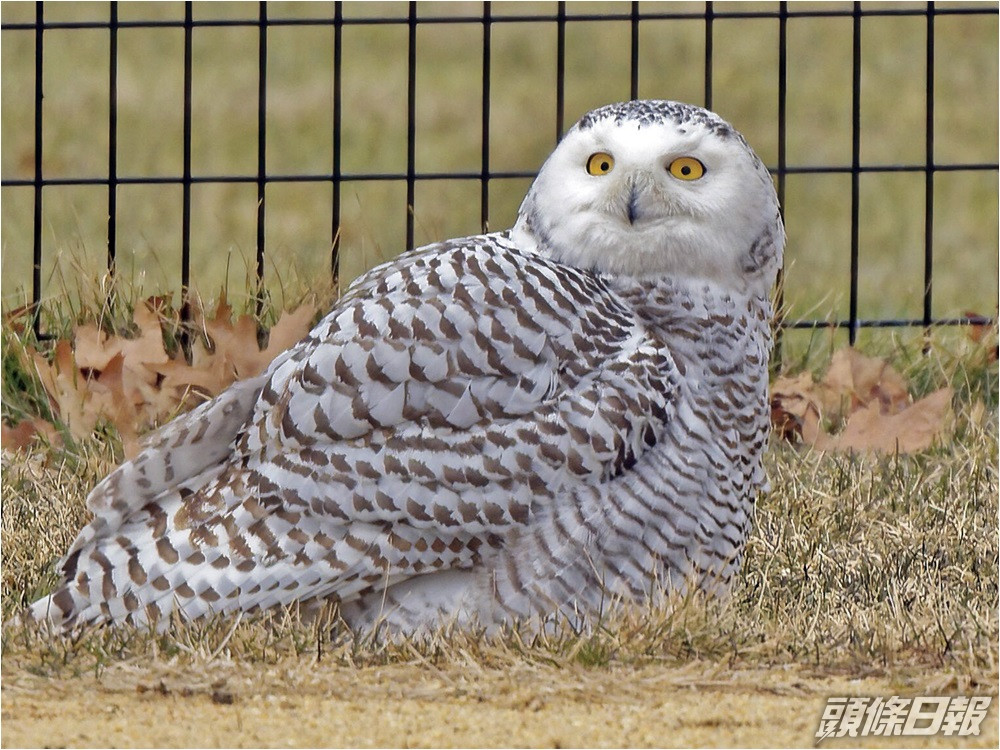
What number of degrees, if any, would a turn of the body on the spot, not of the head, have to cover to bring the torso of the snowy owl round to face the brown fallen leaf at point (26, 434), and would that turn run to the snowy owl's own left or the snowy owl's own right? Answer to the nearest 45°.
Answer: approximately 135° to the snowy owl's own left

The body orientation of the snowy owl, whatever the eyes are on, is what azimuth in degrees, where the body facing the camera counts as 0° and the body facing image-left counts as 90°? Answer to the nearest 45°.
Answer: approximately 270°

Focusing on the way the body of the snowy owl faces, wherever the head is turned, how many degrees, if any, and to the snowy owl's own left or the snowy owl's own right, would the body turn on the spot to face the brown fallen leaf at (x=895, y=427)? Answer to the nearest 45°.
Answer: approximately 45° to the snowy owl's own left
